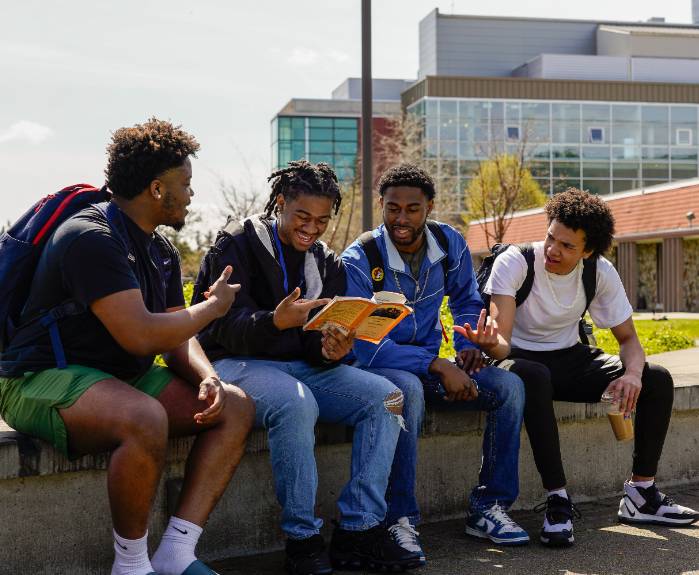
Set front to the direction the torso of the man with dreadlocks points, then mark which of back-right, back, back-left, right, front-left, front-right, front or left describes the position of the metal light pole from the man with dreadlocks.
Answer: back-left

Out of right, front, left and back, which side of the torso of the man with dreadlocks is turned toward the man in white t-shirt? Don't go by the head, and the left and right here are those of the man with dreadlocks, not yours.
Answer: left

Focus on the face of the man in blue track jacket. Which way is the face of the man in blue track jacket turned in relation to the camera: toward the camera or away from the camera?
toward the camera

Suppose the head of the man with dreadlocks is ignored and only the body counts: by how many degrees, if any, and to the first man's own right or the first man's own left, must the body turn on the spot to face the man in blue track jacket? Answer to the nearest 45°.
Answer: approximately 90° to the first man's own left

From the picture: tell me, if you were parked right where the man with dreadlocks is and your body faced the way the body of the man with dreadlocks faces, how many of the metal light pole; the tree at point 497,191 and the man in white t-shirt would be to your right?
0

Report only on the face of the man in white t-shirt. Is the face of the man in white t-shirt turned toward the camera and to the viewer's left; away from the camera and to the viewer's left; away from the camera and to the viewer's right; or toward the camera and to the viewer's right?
toward the camera and to the viewer's left

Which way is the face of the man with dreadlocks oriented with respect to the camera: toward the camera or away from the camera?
toward the camera

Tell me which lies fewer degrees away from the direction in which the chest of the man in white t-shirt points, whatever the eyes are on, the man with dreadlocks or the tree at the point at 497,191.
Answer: the man with dreadlocks

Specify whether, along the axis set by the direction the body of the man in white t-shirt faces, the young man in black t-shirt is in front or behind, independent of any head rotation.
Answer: in front

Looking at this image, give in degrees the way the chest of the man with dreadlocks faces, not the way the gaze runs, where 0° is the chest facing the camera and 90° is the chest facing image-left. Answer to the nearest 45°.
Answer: approximately 315°

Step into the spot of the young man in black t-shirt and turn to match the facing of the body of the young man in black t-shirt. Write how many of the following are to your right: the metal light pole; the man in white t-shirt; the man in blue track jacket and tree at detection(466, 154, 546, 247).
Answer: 0

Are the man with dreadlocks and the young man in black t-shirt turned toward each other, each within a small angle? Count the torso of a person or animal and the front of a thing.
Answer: no

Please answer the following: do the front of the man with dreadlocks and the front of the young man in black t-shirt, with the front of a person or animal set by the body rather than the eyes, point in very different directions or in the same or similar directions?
same or similar directions

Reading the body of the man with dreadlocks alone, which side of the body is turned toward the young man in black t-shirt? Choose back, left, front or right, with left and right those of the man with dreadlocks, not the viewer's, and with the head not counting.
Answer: right

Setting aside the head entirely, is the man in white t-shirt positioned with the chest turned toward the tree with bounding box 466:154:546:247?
no

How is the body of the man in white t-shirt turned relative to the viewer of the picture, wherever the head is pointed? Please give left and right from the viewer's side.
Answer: facing the viewer

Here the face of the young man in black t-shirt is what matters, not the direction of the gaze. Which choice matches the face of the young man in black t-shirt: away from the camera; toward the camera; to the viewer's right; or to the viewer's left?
to the viewer's right
